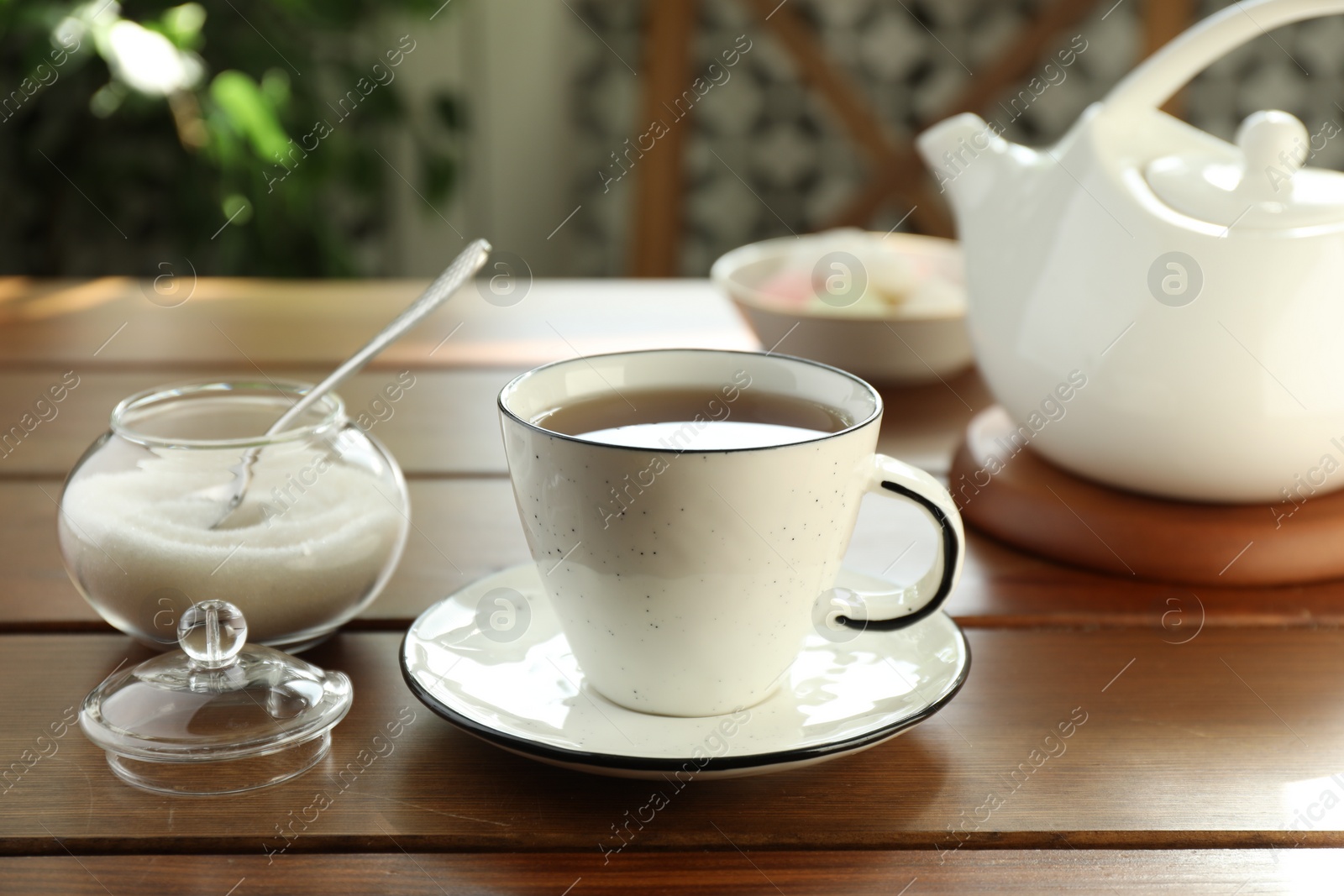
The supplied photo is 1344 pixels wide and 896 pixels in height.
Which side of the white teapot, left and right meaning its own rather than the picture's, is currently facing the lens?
left

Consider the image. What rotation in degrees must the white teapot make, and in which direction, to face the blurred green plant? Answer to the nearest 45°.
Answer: approximately 45° to its right

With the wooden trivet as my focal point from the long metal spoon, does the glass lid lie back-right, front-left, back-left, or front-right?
back-right
